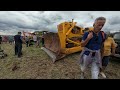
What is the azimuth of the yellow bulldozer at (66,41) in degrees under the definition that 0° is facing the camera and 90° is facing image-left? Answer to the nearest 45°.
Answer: approximately 45°

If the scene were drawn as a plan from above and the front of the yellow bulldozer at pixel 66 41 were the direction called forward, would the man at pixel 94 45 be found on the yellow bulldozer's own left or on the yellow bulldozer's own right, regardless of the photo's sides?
on the yellow bulldozer's own left
